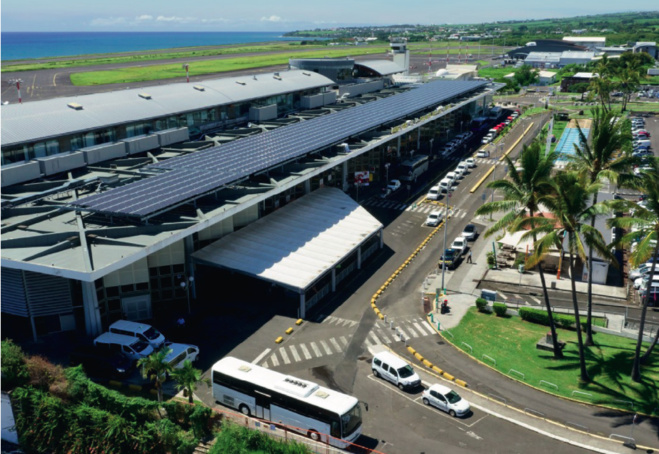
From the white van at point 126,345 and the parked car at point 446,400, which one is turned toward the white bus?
the white van

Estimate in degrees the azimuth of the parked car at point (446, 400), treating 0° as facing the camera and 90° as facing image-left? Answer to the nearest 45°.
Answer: approximately 315°

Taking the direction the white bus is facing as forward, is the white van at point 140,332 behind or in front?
behind

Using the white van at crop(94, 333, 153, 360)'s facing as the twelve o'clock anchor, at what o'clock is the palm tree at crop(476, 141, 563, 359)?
The palm tree is roughly at 11 o'clock from the white van.

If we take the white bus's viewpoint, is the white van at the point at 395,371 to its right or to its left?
on its left

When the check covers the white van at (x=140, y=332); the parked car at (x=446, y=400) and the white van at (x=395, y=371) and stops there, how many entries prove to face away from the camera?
0

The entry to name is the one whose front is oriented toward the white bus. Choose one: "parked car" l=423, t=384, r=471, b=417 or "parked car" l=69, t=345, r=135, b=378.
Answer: "parked car" l=69, t=345, r=135, b=378

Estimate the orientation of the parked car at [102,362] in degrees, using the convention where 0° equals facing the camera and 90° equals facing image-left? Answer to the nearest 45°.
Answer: approximately 315°

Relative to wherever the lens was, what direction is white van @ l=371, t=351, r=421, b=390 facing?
facing the viewer and to the right of the viewer

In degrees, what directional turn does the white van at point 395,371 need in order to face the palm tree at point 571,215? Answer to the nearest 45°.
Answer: approximately 45° to its left

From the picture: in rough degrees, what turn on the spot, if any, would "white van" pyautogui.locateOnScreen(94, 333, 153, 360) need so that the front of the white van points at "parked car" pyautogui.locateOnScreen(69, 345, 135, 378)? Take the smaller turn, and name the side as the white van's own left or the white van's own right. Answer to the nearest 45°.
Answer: approximately 90° to the white van's own right

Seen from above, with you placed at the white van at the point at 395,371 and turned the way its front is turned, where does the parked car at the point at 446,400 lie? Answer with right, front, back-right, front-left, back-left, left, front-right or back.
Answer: front

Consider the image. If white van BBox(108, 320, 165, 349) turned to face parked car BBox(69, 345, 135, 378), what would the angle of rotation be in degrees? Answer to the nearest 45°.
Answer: approximately 90° to its right
